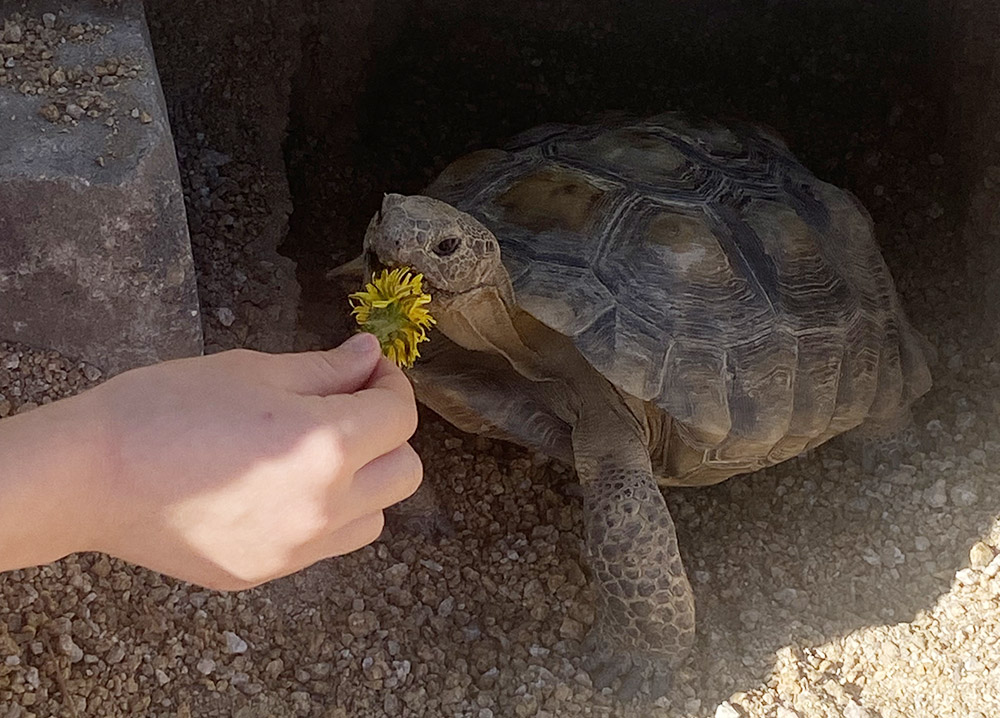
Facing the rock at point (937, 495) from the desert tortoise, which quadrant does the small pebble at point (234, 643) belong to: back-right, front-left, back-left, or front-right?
back-right

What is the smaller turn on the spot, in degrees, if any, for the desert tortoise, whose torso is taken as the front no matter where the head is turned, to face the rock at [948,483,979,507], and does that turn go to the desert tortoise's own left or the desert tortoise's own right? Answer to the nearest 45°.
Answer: approximately 135° to the desert tortoise's own left

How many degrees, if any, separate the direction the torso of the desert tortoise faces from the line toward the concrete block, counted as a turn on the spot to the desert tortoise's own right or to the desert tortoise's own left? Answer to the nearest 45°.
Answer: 0° — it already faces it

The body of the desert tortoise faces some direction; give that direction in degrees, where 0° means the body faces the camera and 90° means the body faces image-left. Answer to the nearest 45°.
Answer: approximately 45°

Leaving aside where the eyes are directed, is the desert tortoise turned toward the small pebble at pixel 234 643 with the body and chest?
yes

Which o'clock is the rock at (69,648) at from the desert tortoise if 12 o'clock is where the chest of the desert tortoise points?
The rock is roughly at 12 o'clock from the desert tortoise.

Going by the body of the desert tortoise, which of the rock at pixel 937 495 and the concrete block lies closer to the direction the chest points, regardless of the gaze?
the concrete block

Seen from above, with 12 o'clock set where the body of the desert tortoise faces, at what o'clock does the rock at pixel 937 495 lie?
The rock is roughly at 7 o'clock from the desert tortoise.
